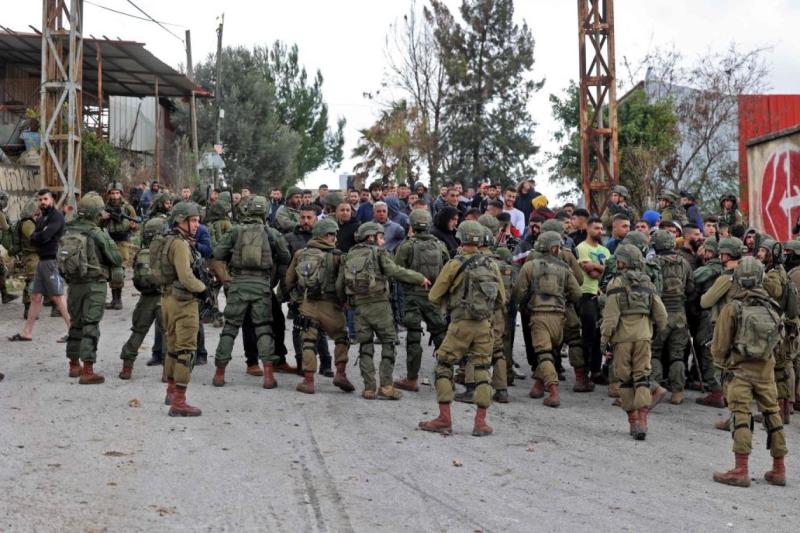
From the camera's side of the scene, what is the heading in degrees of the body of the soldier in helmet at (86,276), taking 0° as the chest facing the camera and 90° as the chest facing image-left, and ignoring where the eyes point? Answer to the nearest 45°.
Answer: approximately 225°

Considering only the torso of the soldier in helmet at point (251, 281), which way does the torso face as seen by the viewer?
away from the camera

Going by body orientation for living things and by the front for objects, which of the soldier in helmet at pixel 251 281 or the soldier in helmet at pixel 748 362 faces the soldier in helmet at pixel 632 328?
the soldier in helmet at pixel 748 362

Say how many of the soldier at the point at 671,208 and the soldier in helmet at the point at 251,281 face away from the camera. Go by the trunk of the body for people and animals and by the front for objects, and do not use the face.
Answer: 1

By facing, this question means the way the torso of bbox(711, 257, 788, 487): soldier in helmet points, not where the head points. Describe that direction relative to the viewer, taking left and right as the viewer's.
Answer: facing away from the viewer and to the left of the viewer
